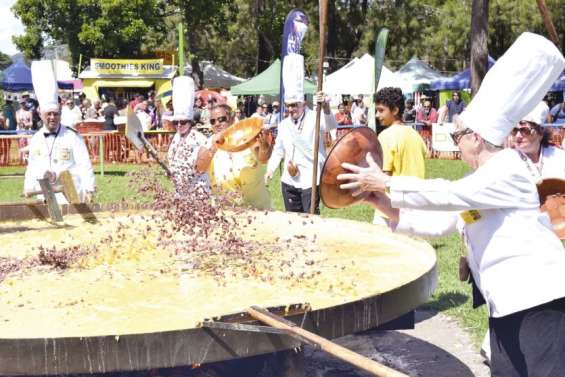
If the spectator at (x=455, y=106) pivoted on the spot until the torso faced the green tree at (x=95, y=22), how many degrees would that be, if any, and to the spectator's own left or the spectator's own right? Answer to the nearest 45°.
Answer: approximately 135° to the spectator's own right

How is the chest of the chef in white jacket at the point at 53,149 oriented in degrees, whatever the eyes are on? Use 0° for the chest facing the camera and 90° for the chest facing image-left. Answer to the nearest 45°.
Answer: approximately 0°

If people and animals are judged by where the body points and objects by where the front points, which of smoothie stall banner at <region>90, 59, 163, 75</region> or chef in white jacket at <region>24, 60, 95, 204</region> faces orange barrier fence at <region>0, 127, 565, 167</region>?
the smoothie stall banner

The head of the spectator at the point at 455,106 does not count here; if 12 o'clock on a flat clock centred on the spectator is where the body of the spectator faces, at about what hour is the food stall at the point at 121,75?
The food stall is roughly at 4 o'clock from the spectator.

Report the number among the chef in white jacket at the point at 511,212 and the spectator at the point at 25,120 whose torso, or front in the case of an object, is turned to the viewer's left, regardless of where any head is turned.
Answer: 1

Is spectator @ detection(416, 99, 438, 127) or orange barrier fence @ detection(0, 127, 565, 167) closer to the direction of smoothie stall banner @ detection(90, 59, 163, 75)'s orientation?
the orange barrier fence

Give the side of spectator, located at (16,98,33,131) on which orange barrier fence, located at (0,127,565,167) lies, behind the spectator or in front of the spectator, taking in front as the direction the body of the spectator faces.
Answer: in front

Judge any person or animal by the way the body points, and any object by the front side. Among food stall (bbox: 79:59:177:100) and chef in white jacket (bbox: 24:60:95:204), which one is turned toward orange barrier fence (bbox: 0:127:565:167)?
the food stall

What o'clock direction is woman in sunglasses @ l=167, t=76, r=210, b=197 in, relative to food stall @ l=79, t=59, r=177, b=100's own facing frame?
The woman in sunglasses is roughly at 12 o'clock from the food stall.

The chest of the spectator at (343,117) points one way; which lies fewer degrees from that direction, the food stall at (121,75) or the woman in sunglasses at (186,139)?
the woman in sunglasses

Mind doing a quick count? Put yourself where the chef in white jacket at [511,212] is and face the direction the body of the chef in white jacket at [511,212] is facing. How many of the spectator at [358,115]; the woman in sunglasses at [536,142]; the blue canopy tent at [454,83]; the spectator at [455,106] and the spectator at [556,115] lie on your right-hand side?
5
